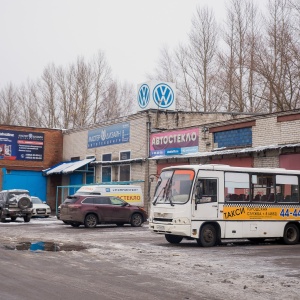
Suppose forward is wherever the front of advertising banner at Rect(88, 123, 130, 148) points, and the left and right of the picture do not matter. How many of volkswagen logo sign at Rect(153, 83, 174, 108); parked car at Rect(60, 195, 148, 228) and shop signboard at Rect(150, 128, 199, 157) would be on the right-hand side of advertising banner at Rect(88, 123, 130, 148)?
0

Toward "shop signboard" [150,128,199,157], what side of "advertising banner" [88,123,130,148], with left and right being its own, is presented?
left

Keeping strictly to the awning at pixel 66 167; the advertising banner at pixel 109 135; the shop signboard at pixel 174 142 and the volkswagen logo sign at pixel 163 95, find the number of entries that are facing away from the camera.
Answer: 0

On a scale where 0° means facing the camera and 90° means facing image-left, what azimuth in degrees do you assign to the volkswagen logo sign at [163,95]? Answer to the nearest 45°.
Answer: approximately 315°

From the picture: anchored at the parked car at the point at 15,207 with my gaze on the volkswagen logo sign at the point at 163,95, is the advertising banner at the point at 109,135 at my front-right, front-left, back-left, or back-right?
front-left

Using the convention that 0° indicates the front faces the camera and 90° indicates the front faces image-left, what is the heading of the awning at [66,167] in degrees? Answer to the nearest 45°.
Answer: approximately 45°

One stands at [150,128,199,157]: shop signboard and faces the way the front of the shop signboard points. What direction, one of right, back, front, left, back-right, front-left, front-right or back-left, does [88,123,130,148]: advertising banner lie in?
right

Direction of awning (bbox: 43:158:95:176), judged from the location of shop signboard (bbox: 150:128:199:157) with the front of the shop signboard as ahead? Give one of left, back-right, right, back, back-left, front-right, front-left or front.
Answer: right

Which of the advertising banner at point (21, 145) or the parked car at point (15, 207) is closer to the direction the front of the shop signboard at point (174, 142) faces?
the parked car

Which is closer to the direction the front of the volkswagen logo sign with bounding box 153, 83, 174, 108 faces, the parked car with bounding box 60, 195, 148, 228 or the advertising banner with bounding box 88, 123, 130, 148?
the parked car
